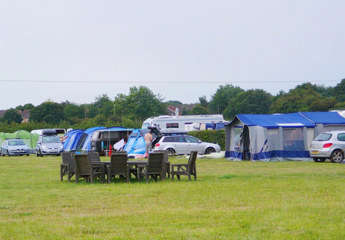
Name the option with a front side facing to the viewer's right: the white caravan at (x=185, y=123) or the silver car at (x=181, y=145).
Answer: the silver car

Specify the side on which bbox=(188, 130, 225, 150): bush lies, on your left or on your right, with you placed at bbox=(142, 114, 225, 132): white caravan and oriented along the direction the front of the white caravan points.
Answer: on your left

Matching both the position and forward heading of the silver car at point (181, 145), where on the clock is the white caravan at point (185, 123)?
The white caravan is roughly at 9 o'clock from the silver car.

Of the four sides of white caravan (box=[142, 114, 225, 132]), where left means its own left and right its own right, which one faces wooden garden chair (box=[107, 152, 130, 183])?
left

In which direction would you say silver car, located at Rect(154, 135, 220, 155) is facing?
to the viewer's right

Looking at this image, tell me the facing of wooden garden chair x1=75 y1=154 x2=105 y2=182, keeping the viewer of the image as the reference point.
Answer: facing away from the viewer and to the right of the viewer

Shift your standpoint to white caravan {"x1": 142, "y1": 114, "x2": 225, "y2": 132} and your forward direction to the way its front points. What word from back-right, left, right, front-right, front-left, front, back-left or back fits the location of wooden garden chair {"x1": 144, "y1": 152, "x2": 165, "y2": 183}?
left
